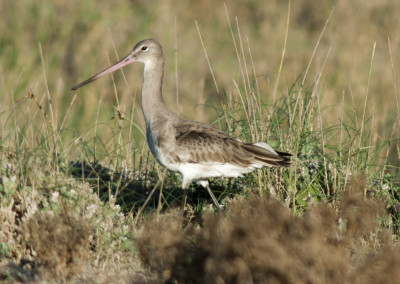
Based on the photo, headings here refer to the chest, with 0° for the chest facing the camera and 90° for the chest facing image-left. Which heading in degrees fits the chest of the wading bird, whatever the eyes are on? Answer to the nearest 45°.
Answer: approximately 90°

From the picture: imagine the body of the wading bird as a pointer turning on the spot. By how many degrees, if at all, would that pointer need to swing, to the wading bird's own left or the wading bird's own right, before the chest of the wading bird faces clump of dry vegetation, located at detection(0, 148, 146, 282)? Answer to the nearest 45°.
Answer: approximately 45° to the wading bird's own left

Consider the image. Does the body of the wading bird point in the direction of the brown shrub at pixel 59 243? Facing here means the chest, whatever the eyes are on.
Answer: no

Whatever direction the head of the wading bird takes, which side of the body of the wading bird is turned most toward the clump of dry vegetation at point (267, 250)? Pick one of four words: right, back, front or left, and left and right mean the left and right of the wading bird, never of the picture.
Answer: left
